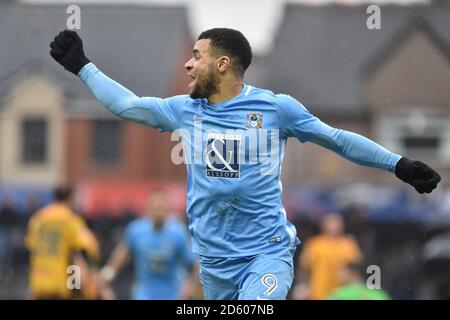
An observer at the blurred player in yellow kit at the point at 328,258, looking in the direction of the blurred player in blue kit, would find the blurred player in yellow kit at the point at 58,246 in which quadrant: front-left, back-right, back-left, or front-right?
front-right

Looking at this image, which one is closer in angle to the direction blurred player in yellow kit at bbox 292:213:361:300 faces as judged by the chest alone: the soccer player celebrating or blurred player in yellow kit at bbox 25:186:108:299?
the soccer player celebrating

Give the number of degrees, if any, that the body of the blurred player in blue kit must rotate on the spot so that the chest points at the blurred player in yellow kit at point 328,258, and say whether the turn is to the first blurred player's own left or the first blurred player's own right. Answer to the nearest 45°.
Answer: approximately 135° to the first blurred player's own left

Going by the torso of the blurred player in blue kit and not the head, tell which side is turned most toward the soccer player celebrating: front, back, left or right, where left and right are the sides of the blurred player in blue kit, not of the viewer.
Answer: front

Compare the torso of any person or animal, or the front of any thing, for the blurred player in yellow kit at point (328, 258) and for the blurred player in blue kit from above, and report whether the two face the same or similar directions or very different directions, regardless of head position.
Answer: same or similar directions

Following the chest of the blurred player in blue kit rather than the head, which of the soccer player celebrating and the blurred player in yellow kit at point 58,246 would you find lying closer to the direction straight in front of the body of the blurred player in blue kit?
the soccer player celebrating

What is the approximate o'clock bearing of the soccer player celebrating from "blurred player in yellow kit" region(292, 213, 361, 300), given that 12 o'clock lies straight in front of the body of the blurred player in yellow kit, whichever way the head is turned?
The soccer player celebrating is roughly at 12 o'clock from the blurred player in yellow kit.

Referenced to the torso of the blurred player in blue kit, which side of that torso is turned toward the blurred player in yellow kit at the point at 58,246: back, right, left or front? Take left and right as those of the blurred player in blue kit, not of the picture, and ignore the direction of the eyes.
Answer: right

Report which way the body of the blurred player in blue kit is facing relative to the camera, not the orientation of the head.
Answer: toward the camera

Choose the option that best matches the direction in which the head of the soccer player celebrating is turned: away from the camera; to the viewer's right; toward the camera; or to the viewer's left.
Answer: to the viewer's left

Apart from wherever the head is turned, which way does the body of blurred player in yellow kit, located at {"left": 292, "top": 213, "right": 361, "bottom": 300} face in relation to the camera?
toward the camera

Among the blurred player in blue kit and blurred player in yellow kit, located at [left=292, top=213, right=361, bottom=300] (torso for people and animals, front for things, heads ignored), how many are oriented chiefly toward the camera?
2

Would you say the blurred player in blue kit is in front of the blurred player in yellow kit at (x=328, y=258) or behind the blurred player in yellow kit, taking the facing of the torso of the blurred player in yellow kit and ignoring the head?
in front

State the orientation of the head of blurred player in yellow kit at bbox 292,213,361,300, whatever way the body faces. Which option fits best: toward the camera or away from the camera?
toward the camera
